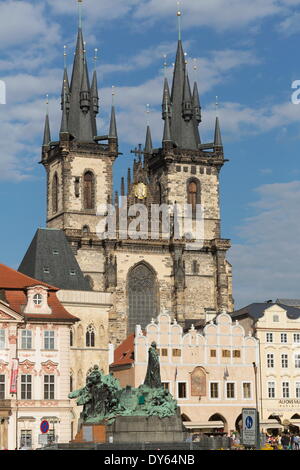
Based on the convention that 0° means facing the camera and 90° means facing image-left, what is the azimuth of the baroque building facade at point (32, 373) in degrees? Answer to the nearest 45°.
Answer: approximately 0°
